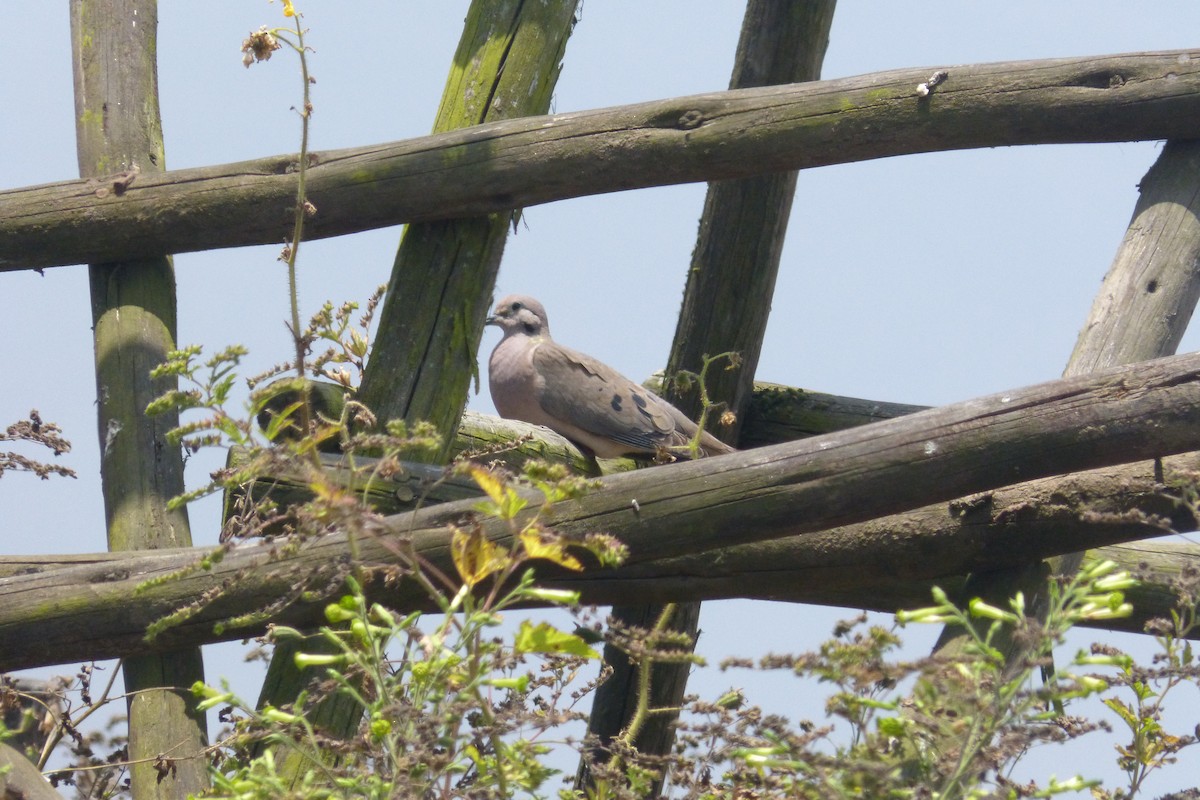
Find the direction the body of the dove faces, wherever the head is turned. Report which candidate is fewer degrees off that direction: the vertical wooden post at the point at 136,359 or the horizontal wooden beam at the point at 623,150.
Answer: the vertical wooden post

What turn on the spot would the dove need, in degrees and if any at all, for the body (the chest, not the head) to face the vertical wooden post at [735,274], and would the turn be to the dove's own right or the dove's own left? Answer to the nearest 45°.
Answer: approximately 135° to the dove's own left

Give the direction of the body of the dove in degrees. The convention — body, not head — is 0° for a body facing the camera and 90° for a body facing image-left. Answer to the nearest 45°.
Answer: approximately 90°

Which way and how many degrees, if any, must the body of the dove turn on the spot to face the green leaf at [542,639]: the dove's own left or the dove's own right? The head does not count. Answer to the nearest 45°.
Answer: approximately 90° to the dove's own left

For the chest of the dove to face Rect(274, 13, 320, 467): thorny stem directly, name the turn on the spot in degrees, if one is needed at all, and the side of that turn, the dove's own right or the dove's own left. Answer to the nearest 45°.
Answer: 0° — it already faces it

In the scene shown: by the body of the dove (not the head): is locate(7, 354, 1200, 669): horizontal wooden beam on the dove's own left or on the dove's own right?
on the dove's own left

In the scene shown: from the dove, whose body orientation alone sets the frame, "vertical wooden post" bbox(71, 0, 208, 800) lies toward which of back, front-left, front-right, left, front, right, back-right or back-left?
front-left
